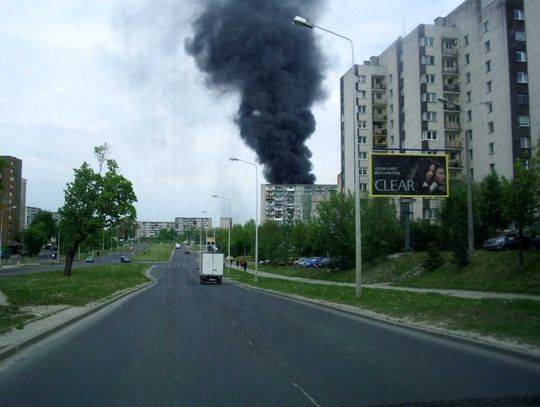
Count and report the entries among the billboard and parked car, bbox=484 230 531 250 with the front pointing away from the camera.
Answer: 0

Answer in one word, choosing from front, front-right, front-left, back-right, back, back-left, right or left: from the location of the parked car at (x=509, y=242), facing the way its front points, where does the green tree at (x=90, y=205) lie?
front-right

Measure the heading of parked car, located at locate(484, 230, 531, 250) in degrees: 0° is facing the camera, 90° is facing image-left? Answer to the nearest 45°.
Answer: approximately 45°

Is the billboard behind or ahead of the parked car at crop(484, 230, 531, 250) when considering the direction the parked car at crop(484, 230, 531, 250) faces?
ahead

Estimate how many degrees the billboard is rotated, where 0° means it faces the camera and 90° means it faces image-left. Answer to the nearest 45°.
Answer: approximately 0°
